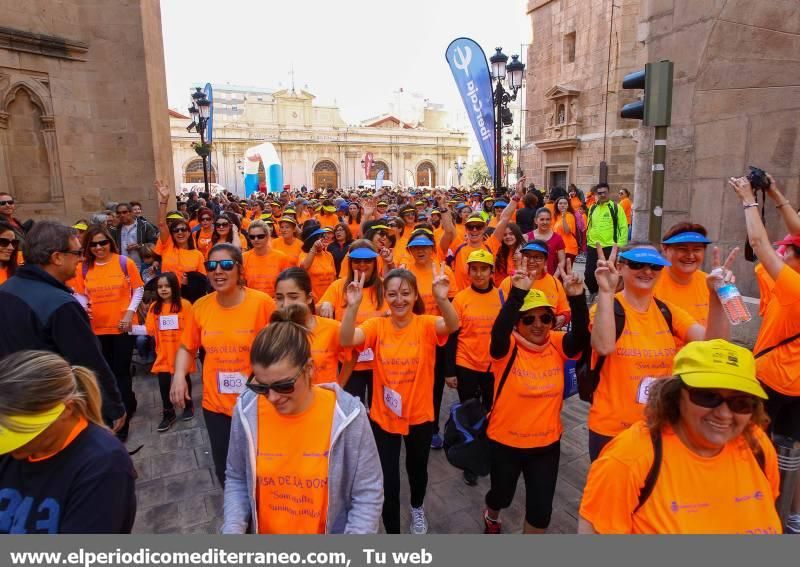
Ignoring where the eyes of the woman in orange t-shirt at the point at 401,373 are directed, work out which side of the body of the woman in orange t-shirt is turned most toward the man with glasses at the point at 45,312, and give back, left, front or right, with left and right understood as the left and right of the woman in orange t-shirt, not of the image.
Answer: right

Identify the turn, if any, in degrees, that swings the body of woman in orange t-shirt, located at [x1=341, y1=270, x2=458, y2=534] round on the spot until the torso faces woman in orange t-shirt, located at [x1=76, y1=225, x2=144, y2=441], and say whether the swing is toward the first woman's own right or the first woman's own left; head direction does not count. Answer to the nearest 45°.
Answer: approximately 135° to the first woman's own right

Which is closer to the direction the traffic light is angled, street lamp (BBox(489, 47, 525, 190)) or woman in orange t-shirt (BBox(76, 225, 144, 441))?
the woman in orange t-shirt

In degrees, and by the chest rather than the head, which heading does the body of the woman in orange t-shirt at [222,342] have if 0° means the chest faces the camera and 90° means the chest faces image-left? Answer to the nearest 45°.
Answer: approximately 0°

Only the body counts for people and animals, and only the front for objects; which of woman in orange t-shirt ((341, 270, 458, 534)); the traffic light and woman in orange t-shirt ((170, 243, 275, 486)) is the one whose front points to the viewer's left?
the traffic light

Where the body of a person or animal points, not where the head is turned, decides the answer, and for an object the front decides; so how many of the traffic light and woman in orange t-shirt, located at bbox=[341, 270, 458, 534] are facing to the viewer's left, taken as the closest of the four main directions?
1

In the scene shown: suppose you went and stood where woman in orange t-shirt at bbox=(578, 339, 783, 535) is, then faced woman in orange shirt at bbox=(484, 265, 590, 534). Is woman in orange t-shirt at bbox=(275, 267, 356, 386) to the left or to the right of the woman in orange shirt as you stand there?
left

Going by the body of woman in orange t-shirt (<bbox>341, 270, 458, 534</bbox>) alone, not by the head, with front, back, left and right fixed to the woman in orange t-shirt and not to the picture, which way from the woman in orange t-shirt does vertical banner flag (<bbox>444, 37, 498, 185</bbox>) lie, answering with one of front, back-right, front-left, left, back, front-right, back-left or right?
back

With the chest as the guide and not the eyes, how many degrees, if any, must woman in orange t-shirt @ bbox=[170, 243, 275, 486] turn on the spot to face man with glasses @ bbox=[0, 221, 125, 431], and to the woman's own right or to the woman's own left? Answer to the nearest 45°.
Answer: approximately 90° to the woman's own right

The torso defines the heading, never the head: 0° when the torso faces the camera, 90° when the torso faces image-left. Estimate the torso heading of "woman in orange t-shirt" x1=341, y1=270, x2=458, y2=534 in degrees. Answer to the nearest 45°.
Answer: approximately 0°

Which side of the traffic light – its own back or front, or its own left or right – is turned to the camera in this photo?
left

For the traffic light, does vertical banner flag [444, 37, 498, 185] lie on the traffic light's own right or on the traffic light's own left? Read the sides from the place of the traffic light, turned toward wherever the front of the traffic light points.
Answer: on the traffic light's own right

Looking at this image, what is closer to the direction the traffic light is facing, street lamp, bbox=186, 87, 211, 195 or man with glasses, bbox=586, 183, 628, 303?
the street lamp
